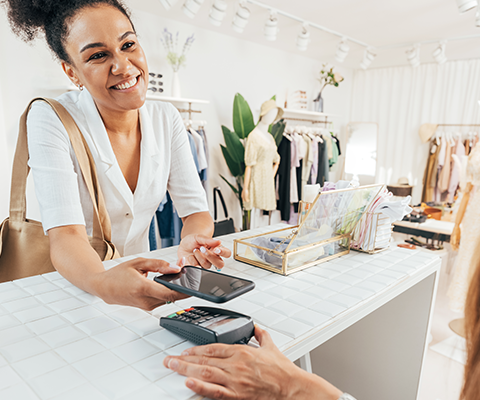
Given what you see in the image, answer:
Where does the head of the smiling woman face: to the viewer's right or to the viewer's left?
to the viewer's right

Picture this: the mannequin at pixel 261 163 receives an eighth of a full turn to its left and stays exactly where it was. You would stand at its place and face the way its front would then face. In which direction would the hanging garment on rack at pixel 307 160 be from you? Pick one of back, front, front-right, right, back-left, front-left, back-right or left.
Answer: front-left

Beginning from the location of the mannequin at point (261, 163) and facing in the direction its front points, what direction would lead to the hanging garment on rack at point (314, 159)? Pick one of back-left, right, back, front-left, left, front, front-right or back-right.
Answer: left

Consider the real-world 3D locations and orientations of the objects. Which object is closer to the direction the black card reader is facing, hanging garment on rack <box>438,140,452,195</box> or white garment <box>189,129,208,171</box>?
the white garment

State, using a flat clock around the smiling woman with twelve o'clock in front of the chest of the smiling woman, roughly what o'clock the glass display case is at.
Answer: The glass display case is roughly at 11 o'clock from the smiling woman.

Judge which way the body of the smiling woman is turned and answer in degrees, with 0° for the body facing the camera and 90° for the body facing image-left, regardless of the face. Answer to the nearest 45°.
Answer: approximately 315°
